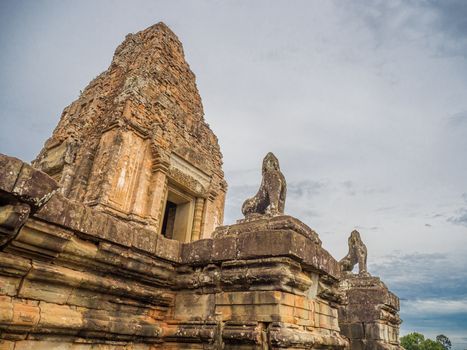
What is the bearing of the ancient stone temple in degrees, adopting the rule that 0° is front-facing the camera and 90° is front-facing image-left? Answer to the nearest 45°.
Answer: approximately 315°

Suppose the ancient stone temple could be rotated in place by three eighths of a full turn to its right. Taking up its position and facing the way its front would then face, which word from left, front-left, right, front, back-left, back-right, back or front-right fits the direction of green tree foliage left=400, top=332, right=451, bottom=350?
back-right
